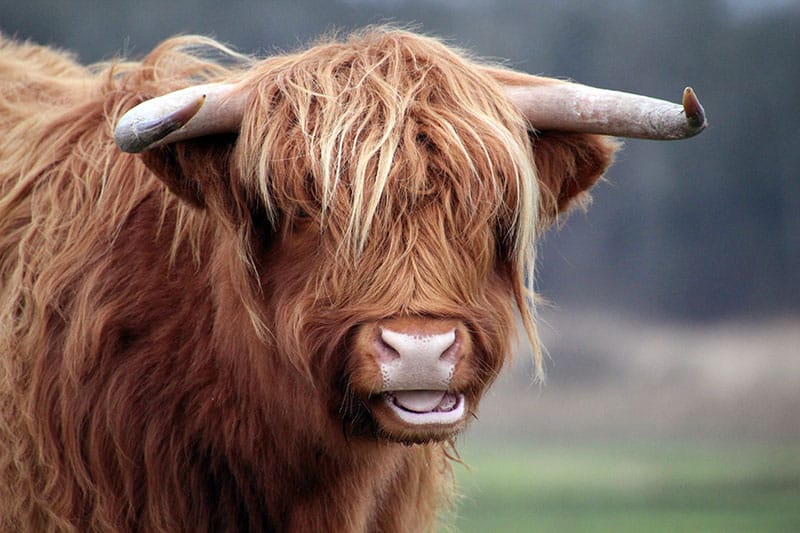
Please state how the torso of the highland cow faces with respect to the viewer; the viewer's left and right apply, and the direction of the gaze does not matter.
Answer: facing the viewer and to the right of the viewer
